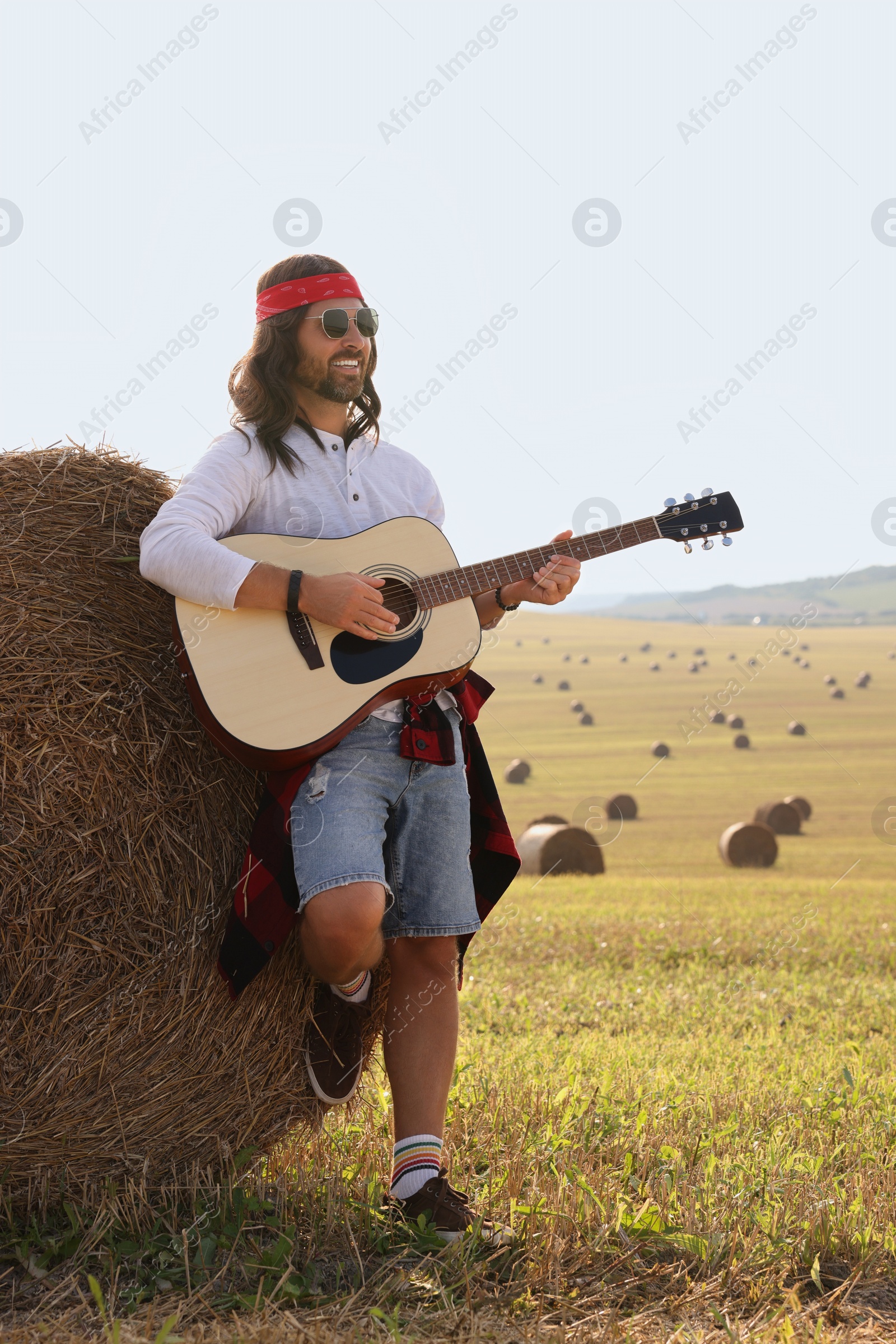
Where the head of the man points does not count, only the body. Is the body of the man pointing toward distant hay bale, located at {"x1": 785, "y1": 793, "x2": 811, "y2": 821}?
no

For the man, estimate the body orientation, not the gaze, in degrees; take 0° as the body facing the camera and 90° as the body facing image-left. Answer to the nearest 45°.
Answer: approximately 315°

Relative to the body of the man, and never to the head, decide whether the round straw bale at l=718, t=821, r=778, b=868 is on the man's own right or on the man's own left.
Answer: on the man's own left

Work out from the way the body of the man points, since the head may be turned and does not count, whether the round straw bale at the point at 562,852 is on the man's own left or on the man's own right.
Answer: on the man's own left

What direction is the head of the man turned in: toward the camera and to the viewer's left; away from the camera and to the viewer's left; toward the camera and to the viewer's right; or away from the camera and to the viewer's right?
toward the camera and to the viewer's right

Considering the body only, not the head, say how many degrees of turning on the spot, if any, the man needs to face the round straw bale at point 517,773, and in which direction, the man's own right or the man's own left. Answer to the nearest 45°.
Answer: approximately 135° to the man's own left

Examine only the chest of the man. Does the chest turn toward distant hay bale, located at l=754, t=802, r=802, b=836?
no

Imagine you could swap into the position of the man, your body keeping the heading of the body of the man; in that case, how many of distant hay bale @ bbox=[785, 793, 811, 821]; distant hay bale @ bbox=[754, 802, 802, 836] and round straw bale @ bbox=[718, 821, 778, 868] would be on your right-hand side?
0

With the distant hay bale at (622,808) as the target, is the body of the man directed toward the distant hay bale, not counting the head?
no
